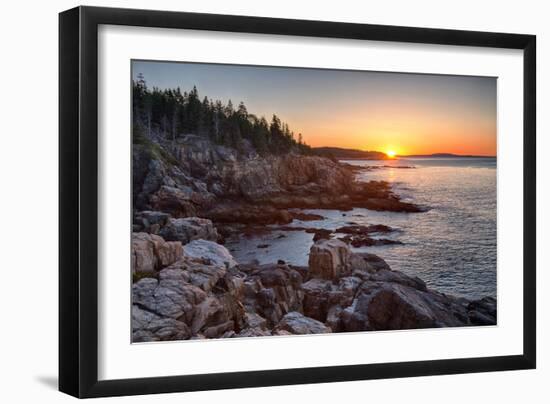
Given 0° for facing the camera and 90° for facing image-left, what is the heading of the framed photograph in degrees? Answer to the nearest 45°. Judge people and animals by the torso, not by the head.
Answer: approximately 315°
